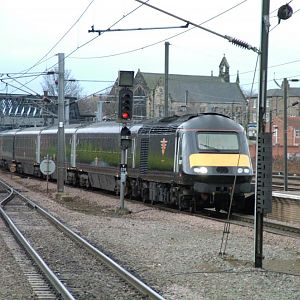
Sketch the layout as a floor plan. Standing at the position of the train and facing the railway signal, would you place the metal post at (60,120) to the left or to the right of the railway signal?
right

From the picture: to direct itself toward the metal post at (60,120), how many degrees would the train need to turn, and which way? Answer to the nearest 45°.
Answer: approximately 180°

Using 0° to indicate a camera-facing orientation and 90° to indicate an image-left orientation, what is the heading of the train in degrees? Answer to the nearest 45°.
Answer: approximately 315°

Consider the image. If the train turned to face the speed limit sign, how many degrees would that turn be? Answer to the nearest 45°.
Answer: approximately 180°

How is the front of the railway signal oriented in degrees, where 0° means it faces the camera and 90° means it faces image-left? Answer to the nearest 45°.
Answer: approximately 0°

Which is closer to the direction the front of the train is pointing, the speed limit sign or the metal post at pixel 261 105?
the metal post

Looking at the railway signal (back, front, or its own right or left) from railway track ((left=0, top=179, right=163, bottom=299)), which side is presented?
front

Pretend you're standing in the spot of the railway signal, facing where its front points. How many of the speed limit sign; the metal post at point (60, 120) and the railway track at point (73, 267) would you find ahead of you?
1

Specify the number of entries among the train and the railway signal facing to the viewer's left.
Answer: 0

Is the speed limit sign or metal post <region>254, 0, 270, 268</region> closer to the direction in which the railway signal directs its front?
the metal post
